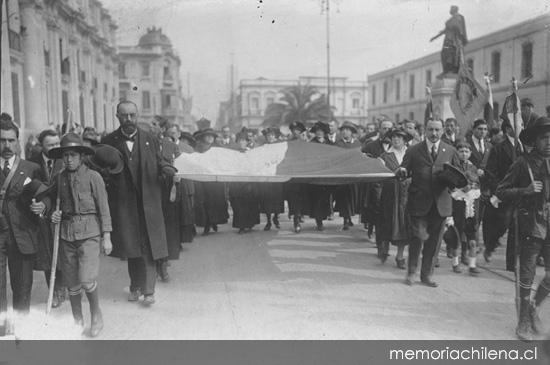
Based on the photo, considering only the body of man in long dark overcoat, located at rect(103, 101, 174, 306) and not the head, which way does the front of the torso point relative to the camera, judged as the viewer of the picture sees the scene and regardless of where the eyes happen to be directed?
toward the camera

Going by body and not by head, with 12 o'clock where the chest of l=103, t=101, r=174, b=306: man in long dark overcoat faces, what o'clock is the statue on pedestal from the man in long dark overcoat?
The statue on pedestal is roughly at 8 o'clock from the man in long dark overcoat.

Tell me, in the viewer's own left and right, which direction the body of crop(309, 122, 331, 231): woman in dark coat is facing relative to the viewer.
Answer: facing the viewer

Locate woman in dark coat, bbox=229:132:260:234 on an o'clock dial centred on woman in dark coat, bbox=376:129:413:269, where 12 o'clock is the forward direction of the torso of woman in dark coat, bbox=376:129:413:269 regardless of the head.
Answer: woman in dark coat, bbox=229:132:260:234 is roughly at 4 o'clock from woman in dark coat, bbox=376:129:413:269.

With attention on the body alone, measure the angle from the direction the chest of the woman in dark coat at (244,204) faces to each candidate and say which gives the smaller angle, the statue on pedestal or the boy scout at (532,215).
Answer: the boy scout

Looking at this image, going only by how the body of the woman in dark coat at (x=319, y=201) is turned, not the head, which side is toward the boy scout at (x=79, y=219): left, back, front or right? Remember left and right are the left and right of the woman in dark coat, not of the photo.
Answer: front

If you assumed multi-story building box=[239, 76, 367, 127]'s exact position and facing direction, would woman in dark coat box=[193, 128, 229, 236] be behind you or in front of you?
in front

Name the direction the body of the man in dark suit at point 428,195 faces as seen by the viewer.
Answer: toward the camera

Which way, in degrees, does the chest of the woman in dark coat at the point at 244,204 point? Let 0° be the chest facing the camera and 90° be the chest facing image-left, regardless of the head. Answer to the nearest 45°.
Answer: approximately 0°

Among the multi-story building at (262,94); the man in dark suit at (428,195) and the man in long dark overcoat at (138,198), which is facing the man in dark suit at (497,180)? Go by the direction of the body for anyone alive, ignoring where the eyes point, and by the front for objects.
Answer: the multi-story building

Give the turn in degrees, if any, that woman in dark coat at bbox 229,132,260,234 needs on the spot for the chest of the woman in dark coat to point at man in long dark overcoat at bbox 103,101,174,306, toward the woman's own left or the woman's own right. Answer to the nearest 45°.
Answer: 0° — they already face them

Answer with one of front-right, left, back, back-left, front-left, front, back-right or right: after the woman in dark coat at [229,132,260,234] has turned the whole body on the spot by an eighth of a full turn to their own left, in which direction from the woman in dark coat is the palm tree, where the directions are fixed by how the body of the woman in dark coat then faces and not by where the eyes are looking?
back-left

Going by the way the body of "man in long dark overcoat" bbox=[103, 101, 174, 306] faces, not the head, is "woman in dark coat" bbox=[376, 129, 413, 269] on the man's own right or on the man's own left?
on the man's own left

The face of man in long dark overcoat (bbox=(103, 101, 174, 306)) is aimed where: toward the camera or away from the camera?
toward the camera

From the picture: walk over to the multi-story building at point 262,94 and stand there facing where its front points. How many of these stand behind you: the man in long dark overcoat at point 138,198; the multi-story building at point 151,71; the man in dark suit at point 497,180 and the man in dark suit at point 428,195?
0

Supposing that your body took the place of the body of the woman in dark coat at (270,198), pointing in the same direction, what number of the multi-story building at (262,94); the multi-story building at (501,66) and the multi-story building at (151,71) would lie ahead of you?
0

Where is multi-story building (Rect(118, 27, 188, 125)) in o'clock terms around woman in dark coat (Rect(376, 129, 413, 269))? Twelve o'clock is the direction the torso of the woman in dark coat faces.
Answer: The multi-story building is roughly at 5 o'clock from the woman in dark coat.

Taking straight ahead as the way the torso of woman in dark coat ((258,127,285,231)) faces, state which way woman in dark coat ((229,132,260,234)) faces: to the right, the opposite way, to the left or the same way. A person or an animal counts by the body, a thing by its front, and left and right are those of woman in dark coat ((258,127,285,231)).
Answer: the same way

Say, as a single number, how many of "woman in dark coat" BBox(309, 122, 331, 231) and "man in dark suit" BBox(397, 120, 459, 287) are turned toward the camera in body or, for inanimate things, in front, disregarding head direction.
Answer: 2
